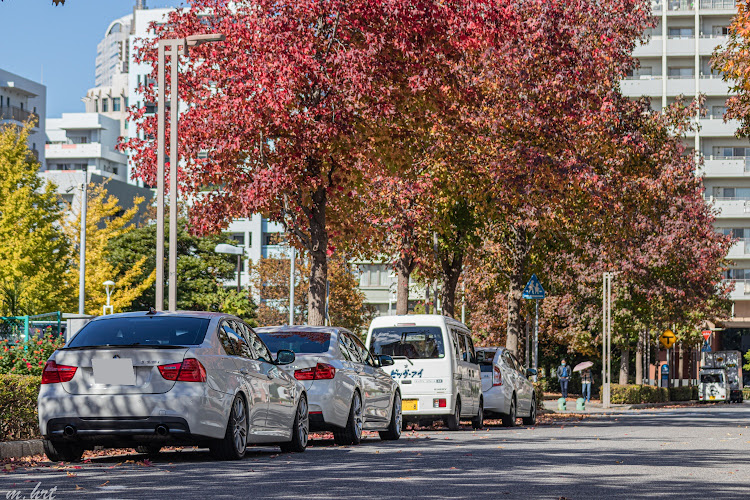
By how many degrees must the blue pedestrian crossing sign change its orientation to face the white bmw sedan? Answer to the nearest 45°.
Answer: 0° — it already faces it

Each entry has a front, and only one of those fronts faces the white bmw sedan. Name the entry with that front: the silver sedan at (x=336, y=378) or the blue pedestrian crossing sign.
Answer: the blue pedestrian crossing sign

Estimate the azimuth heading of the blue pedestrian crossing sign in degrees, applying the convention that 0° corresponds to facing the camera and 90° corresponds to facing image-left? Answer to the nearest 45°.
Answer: approximately 0°

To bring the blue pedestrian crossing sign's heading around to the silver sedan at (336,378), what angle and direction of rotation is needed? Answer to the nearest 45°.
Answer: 0° — it already faces it

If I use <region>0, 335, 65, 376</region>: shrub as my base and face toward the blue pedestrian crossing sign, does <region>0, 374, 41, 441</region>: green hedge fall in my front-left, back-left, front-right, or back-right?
back-right

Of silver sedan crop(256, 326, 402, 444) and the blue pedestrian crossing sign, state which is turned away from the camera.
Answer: the silver sedan

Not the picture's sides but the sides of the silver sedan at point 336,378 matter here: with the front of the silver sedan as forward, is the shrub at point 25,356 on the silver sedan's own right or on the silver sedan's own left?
on the silver sedan's own left

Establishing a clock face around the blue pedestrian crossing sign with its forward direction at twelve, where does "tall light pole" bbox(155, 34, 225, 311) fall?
The tall light pole is roughly at 1 o'clock from the blue pedestrian crossing sign.

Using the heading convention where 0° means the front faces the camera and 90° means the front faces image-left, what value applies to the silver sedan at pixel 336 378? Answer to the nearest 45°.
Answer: approximately 180°

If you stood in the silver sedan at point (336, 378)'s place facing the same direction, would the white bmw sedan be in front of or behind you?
behind

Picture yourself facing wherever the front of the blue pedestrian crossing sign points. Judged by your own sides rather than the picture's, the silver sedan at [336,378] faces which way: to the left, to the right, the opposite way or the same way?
the opposite way

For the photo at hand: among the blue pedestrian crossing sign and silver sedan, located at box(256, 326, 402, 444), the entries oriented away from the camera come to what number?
1
